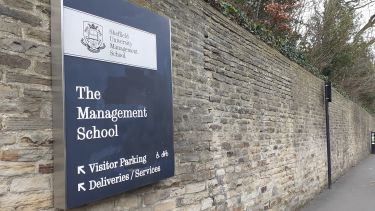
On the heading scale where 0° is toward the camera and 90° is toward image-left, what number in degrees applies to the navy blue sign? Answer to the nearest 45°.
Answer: approximately 315°
